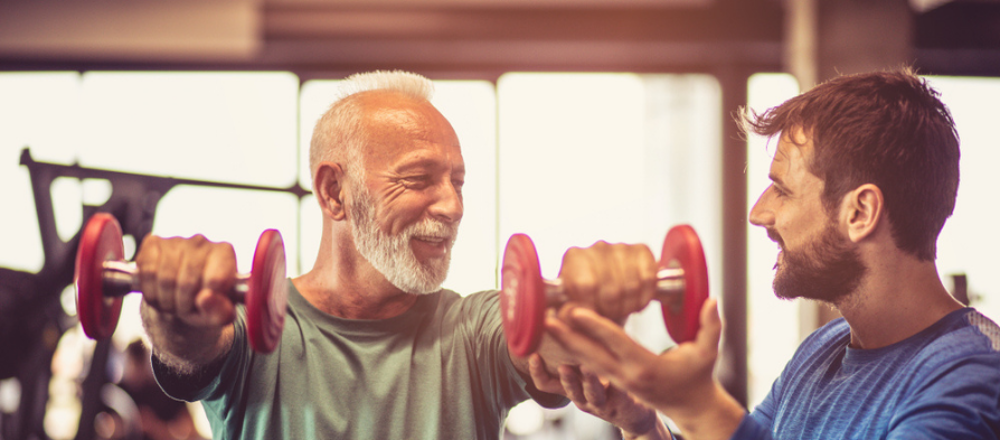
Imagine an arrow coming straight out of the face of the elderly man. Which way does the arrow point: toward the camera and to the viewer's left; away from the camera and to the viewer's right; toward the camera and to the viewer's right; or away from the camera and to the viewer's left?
toward the camera and to the viewer's right

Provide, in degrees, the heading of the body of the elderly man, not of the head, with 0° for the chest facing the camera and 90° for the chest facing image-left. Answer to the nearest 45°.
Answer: approximately 0°
